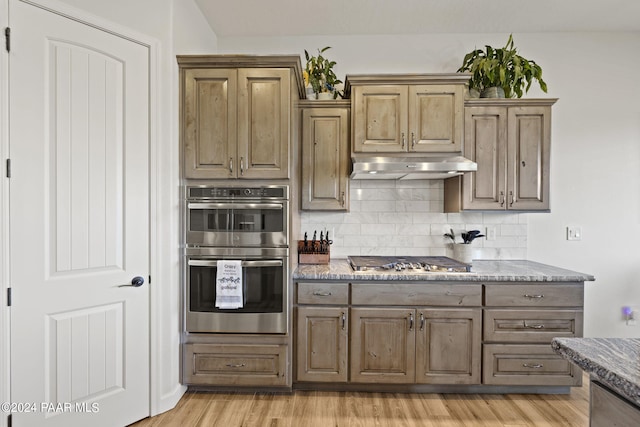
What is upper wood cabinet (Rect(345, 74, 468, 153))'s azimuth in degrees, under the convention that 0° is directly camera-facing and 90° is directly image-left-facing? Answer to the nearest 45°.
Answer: approximately 0°

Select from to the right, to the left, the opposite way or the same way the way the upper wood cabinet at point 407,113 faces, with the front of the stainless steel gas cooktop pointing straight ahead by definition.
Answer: the same way

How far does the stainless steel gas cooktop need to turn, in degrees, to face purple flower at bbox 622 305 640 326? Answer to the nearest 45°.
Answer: approximately 135° to its left

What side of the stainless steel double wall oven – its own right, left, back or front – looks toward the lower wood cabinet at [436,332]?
left

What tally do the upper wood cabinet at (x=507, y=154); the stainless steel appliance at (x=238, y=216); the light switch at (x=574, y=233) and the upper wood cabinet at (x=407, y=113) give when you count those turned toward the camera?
4

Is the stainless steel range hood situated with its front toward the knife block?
no

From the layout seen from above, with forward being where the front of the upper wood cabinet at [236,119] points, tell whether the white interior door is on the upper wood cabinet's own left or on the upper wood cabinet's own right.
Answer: on the upper wood cabinet's own right

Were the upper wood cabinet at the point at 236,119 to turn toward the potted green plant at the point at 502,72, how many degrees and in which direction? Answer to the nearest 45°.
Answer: approximately 90° to its left

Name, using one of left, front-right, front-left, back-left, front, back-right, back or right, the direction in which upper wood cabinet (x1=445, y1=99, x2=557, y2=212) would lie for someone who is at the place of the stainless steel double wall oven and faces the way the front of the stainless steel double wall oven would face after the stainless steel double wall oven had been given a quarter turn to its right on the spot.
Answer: back

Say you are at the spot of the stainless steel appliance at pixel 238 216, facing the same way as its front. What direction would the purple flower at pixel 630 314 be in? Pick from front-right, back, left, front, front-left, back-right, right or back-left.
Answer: left

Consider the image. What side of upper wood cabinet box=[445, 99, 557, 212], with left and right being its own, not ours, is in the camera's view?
front

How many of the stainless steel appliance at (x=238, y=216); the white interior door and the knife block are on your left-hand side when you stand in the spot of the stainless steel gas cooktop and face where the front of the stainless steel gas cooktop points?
0

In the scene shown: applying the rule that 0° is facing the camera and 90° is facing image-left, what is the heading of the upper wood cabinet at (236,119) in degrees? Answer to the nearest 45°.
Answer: approximately 0°

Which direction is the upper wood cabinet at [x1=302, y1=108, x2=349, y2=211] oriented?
toward the camera

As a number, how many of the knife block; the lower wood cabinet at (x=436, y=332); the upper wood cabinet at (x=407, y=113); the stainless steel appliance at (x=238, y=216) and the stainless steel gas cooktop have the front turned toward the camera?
5

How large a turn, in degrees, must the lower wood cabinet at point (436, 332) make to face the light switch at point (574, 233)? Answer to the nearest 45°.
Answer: approximately 135° to its left

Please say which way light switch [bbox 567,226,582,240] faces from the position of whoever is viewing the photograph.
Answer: facing the viewer
